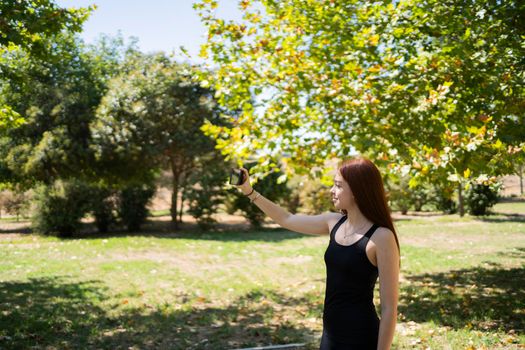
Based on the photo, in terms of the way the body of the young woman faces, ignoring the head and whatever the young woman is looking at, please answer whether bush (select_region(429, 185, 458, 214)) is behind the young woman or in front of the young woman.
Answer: behind

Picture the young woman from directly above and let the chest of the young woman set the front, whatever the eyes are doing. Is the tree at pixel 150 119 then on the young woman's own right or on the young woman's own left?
on the young woman's own right

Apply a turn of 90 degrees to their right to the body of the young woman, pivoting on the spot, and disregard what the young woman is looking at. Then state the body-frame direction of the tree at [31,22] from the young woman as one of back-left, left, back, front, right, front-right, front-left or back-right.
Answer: front

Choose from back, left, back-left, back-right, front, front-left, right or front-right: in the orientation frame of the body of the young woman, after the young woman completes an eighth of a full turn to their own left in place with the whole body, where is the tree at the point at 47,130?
back-right

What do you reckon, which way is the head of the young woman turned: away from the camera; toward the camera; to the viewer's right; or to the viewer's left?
to the viewer's left

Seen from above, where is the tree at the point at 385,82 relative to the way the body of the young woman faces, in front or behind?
behind

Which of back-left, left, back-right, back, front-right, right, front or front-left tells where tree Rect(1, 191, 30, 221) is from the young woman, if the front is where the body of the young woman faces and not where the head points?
right

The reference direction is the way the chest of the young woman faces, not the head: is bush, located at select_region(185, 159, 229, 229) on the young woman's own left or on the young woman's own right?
on the young woman's own right

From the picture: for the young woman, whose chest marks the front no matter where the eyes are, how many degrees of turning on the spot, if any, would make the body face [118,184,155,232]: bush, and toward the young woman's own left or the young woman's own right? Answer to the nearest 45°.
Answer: approximately 90° to the young woman's own right

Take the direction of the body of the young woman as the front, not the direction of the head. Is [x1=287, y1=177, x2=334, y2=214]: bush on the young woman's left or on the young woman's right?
on the young woman's right

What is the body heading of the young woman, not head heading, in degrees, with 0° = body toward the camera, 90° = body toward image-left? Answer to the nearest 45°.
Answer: approximately 45°

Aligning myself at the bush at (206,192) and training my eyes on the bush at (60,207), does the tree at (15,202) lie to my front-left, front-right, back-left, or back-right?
front-right

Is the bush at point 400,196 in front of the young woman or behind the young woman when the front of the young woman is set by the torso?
behind
